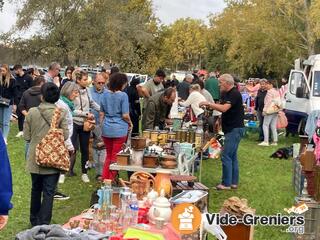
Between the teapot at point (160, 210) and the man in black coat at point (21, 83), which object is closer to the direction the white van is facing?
the teapot

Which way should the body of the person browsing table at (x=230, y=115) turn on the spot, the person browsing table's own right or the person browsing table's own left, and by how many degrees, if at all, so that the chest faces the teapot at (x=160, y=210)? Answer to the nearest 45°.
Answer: approximately 90° to the person browsing table's own left

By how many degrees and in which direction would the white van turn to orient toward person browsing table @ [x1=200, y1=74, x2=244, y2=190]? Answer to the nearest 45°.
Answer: approximately 45° to its right

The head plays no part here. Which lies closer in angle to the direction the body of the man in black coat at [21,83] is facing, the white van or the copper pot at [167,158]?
the copper pot

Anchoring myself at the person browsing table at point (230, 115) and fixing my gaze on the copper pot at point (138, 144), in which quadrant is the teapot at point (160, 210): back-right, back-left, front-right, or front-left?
front-left

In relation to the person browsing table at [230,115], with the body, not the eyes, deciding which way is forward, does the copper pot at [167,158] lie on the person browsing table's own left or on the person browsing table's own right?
on the person browsing table's own left

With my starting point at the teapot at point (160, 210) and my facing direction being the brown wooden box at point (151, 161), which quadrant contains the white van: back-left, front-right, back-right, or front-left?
front-right

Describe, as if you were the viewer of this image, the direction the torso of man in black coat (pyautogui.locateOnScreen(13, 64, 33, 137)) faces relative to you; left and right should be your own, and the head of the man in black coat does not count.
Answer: facing the viewer and to the left of the viewer

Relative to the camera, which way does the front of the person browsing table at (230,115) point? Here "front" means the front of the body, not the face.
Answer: to the viewer's left

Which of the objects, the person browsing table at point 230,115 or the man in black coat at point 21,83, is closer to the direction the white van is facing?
the person browsing table

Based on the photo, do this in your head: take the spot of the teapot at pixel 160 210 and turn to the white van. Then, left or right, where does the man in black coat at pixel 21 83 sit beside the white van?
left

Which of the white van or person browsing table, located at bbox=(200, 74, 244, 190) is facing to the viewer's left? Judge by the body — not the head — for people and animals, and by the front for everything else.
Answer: the person browsing table
